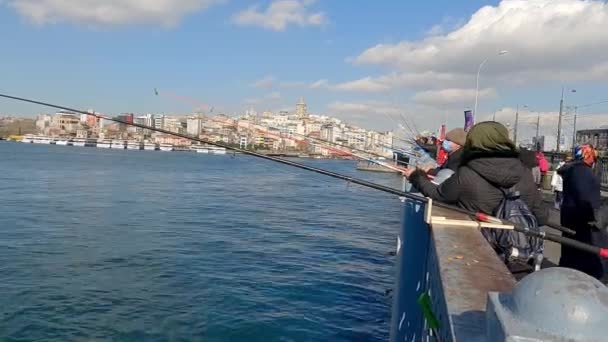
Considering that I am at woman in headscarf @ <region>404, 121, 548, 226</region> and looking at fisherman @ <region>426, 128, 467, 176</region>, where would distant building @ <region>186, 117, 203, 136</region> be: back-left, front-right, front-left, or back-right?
front-left

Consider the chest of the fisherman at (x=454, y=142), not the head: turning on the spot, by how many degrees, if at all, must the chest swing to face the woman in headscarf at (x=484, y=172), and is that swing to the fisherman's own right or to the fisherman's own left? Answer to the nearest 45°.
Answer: approximately 90° to the fisherman's own left

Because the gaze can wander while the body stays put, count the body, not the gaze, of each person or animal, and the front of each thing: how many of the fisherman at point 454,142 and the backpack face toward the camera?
1

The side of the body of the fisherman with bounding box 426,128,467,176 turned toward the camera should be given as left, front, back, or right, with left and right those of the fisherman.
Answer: left

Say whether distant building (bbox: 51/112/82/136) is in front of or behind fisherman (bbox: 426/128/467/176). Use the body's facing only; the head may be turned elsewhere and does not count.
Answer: in front

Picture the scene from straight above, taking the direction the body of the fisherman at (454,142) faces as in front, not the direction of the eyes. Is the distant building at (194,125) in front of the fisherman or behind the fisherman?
in front

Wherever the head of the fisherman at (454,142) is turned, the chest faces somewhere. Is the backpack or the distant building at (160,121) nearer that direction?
the distant building

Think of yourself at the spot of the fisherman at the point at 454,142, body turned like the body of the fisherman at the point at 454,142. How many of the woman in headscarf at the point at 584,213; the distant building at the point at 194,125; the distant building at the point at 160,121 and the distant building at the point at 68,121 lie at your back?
1

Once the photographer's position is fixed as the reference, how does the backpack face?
facing the viewer

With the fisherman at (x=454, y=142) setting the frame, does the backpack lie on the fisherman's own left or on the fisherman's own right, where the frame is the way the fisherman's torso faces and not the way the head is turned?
on the fisherman's own left
